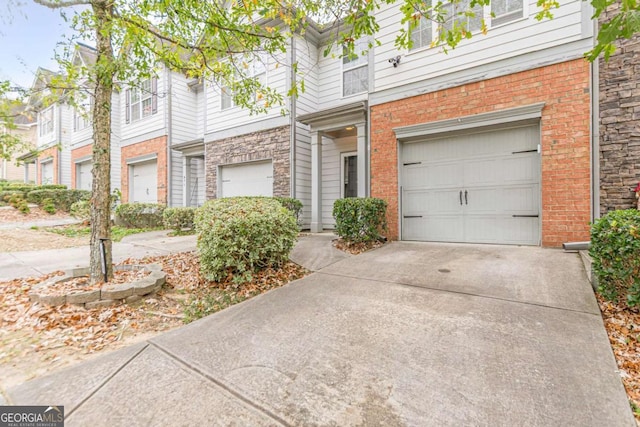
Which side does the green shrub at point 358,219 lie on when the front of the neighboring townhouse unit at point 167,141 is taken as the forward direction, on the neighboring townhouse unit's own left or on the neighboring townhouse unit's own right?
on the neighboring townhouse unit's own left

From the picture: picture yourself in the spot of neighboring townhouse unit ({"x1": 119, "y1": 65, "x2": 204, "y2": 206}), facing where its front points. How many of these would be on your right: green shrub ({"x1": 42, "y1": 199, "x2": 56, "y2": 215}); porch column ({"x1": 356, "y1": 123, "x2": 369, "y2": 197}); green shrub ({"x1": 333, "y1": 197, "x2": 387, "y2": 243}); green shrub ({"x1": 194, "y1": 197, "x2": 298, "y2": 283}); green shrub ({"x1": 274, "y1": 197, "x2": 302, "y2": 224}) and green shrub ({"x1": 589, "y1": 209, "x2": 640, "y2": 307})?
1

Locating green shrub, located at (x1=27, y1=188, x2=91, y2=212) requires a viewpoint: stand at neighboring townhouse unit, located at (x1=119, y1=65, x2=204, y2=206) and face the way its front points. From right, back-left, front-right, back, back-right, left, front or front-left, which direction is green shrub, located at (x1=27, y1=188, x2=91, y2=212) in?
right

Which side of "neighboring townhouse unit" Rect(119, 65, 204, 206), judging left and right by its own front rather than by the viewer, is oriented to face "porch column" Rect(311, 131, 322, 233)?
left

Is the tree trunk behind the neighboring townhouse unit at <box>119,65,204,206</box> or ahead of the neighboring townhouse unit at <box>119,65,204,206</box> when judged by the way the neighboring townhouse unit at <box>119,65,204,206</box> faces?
ahead

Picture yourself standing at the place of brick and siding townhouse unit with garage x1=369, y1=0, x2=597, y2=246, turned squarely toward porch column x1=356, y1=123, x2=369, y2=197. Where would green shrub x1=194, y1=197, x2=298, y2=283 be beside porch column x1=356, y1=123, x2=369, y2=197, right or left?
left

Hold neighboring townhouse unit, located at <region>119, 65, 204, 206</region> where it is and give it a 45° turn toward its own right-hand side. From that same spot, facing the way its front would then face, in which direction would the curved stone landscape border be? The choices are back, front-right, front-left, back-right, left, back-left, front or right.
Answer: left

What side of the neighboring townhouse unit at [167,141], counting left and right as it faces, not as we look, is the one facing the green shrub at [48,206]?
right

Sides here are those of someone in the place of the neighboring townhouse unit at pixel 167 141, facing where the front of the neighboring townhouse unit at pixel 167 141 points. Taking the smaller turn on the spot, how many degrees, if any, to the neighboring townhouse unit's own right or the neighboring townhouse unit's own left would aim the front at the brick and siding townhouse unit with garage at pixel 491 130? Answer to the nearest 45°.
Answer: approximately 90° to the neighboring townhouse unit's own left

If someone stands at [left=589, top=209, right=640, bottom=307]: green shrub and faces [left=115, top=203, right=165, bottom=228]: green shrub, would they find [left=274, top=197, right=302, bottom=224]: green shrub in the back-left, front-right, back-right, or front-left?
front-right

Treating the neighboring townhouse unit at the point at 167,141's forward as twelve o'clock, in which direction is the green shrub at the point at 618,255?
The green shrub is roughly at 10 o'clock from the neighboring townhouse unit.

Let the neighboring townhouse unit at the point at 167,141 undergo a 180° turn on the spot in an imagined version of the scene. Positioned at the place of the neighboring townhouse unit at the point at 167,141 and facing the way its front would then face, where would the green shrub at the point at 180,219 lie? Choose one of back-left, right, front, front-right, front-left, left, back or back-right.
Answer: back-right

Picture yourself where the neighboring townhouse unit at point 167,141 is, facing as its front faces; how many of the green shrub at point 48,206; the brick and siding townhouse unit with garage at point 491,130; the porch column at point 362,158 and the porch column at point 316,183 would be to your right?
1

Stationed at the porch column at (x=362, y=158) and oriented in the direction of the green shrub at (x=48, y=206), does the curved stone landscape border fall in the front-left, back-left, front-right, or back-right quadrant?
front-left
